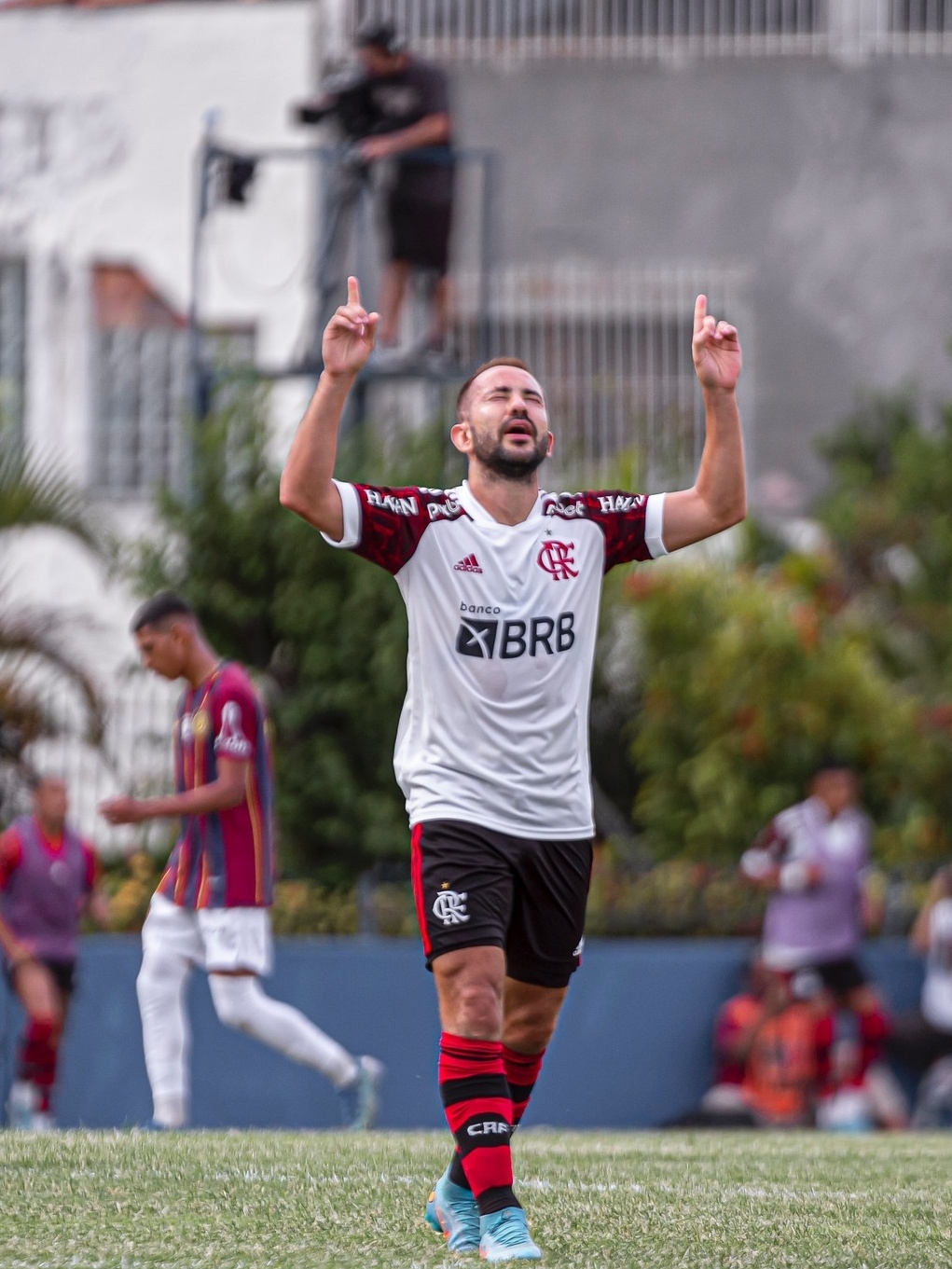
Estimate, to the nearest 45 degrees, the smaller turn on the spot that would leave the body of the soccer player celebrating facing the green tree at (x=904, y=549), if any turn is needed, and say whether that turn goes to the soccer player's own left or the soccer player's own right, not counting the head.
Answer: approximately 180°

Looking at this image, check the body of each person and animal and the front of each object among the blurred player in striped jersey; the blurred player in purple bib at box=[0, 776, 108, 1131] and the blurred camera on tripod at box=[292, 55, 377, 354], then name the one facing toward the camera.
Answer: the blurred player in purple bib at box=[0, 776, 108, 1131]

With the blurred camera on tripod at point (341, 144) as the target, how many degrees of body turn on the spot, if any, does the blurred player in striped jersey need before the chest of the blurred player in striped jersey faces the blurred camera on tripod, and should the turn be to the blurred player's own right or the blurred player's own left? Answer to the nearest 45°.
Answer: approximately 90° to the blurred player's own right

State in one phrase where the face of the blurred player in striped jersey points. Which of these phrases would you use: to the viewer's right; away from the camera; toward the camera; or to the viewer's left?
to the viewer's left

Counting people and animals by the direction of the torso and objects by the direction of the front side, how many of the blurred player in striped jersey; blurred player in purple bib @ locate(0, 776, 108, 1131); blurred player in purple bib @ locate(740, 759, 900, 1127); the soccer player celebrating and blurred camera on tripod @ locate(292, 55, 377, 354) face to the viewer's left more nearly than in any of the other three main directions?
2

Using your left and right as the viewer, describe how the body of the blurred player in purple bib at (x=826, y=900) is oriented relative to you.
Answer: facing the viewer and to the right of the viewer

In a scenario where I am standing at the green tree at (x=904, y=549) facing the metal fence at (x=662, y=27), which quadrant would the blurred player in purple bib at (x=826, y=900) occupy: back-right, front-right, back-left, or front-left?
back-left

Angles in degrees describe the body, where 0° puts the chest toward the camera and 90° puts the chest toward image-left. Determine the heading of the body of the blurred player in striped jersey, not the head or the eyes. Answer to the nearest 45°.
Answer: approximately 90°

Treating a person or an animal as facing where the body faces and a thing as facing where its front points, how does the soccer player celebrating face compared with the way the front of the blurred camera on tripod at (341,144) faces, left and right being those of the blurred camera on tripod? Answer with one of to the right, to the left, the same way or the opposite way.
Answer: to the left

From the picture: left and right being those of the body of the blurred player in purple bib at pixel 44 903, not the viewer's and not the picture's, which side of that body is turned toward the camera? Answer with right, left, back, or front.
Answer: front

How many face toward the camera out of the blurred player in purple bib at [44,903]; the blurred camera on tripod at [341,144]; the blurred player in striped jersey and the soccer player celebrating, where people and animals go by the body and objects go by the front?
2

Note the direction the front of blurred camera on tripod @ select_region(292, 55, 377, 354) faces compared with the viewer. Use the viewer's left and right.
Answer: facing to the left of the viewer

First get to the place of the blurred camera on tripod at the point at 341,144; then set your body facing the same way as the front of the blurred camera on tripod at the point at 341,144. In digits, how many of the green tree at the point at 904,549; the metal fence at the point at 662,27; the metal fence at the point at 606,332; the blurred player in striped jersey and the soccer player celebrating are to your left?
2
